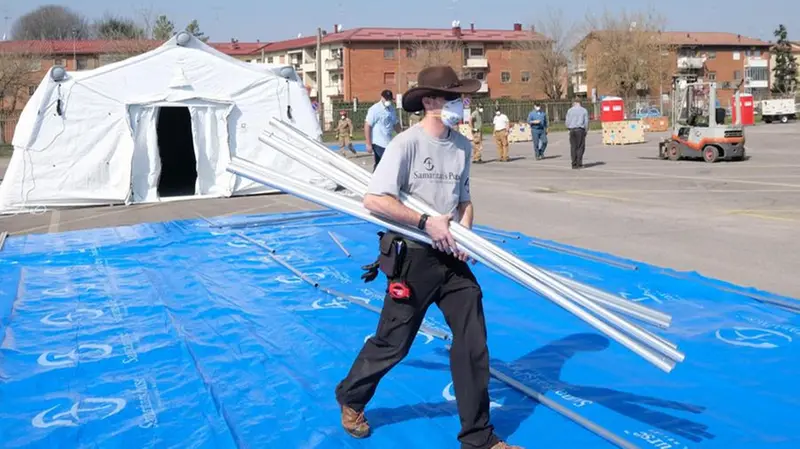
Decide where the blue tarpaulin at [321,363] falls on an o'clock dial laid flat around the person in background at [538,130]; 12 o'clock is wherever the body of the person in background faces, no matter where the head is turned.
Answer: The blue tarpaulin is roughly at 12 o'clock from the person in background.

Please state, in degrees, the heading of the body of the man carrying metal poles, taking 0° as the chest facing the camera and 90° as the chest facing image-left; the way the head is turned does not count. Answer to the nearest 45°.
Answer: approximately 315°

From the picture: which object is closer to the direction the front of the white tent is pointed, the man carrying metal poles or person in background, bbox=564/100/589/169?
the man carrying metal poles

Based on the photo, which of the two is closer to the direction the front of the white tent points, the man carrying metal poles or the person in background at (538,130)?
the man carrying metal poles

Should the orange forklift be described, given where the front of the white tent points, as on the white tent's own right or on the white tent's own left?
on the white tent's own left

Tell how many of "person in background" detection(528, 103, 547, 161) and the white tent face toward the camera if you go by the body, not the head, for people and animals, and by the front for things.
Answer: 2

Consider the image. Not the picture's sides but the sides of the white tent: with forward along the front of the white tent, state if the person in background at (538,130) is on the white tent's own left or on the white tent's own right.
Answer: on the white tent's own left

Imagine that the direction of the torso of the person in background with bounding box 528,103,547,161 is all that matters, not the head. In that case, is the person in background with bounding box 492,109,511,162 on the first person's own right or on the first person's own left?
on the first person's own right

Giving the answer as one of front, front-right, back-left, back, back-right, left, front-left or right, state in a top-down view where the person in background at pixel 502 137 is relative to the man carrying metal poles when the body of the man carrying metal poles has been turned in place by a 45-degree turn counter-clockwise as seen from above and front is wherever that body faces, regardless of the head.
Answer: left
